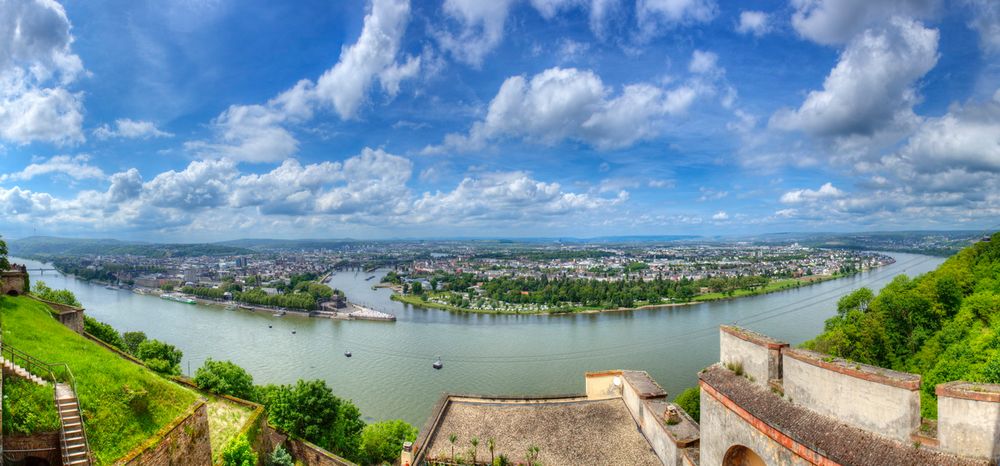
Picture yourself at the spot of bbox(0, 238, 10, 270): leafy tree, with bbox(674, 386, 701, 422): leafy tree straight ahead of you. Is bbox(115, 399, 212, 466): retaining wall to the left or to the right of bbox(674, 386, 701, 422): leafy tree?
right

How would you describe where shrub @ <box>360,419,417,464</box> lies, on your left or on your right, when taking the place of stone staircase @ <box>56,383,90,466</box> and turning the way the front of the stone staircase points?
on your left

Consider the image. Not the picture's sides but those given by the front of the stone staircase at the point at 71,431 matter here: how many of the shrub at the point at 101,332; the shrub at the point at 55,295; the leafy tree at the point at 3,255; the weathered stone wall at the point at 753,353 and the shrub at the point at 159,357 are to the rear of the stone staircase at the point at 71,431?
4

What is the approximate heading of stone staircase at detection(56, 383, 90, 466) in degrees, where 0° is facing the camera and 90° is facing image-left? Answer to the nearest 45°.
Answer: approximately 0°

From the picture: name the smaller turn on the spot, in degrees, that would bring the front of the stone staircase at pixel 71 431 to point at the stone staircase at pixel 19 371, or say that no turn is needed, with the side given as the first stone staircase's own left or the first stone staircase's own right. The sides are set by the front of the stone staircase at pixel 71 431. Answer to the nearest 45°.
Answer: approximately 135° to the first stone staircase's own right

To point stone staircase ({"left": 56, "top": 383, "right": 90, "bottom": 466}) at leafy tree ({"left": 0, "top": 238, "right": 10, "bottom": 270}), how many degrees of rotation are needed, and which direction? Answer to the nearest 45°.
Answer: approximately 180°

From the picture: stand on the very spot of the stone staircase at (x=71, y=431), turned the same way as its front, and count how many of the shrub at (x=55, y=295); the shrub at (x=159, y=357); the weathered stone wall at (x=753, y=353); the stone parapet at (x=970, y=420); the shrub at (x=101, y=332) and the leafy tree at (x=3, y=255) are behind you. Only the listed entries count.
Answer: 4

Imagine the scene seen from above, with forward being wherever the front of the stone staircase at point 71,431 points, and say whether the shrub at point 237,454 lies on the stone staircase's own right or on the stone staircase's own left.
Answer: on the stone staircase's own left

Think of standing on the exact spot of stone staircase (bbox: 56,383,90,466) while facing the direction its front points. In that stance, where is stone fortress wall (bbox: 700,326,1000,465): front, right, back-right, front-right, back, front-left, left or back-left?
front-left

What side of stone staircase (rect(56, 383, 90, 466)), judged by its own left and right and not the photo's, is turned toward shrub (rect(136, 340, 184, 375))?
back

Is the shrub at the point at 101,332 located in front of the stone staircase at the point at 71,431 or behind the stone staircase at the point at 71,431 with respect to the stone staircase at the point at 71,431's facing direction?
behind
